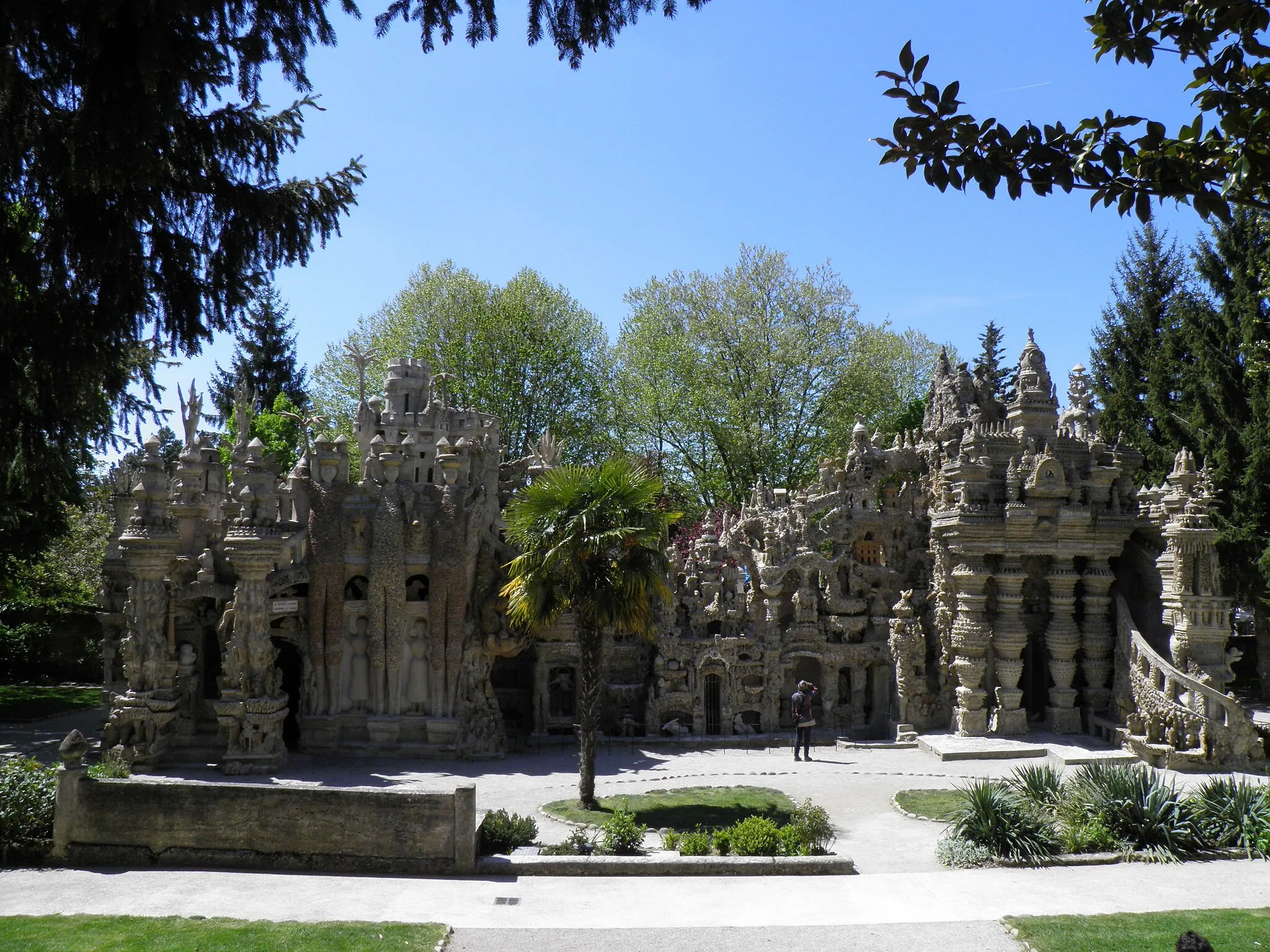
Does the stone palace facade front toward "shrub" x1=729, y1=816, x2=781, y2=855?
yes

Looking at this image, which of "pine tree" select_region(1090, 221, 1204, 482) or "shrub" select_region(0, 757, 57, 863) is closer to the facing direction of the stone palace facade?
the shrub

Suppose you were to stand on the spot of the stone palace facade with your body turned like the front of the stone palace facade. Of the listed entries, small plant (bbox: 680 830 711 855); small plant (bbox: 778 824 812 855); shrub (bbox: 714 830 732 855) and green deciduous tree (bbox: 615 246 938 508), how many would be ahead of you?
3

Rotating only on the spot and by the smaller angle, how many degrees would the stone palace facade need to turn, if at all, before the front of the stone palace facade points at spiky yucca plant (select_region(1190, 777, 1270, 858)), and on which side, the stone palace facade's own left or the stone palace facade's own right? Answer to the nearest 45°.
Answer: approximately 45° to the stone palace facade's own left

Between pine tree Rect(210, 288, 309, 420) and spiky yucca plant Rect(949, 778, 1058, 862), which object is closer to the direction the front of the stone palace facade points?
the spiky yucca plant

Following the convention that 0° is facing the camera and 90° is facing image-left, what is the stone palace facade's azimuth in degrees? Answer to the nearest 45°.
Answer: approximately 0°

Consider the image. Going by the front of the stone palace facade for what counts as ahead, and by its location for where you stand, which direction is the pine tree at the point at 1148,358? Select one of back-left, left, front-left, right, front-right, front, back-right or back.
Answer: back-left

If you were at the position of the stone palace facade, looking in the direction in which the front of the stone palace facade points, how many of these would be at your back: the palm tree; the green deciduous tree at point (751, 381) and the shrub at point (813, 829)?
1

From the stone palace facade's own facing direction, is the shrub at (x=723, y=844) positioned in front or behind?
in front

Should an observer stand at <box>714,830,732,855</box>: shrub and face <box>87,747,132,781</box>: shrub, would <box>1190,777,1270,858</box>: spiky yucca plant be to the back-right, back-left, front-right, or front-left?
back-right

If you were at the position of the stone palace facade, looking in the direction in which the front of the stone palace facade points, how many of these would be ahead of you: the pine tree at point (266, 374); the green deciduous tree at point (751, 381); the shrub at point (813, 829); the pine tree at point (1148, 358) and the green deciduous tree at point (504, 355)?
1

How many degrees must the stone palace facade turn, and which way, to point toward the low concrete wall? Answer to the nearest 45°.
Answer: approximately 45° to its right

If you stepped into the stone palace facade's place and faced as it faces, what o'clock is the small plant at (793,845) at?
The small plant is roughly at 12 o'clock from the stone palace facade.

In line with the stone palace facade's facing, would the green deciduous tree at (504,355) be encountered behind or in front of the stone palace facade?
behind

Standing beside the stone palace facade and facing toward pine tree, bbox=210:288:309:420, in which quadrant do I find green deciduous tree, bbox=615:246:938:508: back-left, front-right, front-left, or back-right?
front-right
